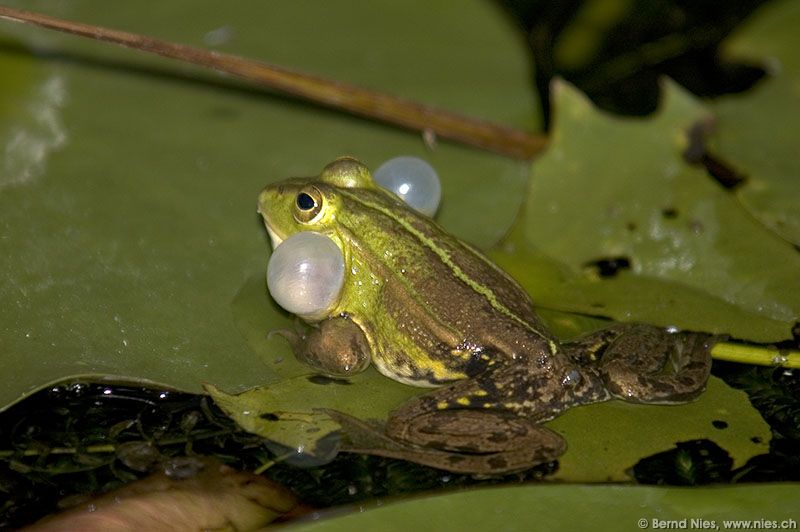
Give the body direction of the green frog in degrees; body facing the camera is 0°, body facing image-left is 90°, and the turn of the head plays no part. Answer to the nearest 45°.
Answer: approximately 135°

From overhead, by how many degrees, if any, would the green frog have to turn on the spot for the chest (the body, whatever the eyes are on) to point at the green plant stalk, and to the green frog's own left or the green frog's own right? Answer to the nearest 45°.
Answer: approximately 135° to the green frog's own right
